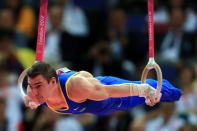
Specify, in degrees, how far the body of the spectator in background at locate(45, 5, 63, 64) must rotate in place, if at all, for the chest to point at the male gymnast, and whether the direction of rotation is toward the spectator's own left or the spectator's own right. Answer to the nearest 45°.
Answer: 0° — they already face them

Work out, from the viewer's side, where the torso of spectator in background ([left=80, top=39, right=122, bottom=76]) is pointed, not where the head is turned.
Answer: toward the camera

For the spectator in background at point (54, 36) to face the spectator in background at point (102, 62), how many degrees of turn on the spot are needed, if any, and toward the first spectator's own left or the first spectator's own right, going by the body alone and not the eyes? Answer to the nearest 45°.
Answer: approximately 45° to the first spectator's own left

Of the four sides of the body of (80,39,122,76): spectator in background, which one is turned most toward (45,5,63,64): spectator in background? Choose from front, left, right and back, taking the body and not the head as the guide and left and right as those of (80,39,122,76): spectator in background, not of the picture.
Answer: right

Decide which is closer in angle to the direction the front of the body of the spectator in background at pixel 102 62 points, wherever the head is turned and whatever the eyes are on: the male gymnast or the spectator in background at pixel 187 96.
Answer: the male gymnast

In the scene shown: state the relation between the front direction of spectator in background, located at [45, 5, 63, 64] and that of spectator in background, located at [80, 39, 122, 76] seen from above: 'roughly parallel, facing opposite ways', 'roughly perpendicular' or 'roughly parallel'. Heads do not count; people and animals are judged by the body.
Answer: roughly parallel

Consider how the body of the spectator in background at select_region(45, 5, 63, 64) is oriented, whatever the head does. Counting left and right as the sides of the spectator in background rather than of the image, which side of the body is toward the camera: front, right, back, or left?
front

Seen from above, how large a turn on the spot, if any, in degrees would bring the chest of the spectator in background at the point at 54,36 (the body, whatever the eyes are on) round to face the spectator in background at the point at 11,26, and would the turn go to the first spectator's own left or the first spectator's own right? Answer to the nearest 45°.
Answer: approximately 135° to the first spectator's own right

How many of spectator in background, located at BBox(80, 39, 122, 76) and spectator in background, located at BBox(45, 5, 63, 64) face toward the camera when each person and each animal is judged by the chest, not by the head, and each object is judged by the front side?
2

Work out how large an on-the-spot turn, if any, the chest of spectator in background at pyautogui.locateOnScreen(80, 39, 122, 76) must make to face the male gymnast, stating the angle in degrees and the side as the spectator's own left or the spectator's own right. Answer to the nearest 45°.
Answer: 0° — they already face them

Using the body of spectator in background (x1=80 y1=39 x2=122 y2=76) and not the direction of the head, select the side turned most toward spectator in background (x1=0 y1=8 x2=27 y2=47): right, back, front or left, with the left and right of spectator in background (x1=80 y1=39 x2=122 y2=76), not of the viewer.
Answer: right
